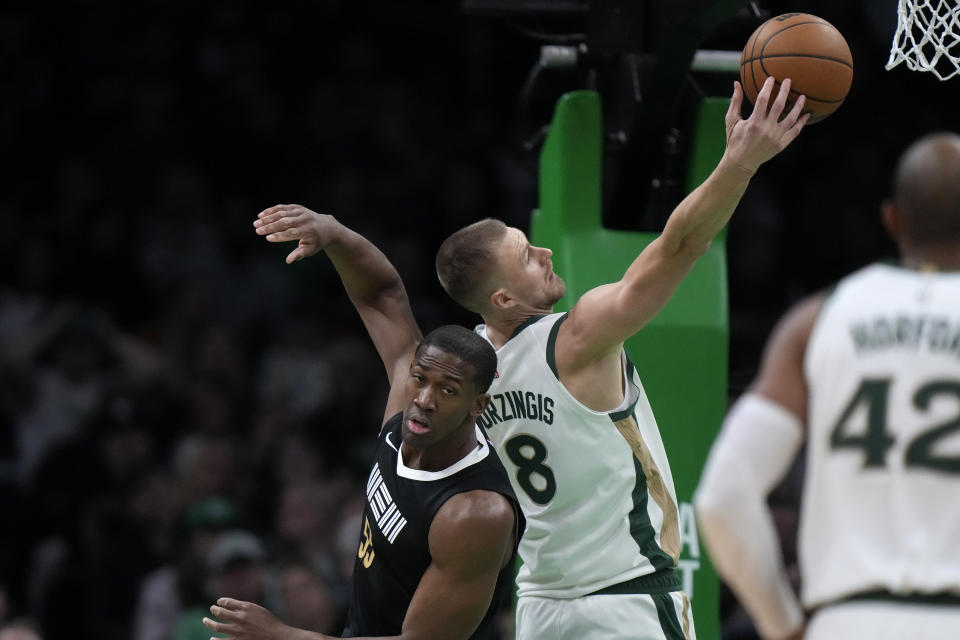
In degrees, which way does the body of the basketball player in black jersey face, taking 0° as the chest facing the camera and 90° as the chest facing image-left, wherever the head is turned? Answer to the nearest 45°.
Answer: approximately 45°

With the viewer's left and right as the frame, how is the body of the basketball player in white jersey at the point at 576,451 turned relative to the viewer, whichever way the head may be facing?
facing away from the viewer and to the right of the viewer

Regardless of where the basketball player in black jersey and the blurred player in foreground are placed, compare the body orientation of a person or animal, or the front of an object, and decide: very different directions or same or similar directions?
very different directions

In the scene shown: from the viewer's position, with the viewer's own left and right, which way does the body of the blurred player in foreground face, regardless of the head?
facing away from the viewer

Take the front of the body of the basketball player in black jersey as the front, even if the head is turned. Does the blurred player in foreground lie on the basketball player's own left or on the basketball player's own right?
on the basketball player's own left

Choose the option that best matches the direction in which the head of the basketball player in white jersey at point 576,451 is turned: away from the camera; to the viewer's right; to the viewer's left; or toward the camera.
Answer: to the viewer's right

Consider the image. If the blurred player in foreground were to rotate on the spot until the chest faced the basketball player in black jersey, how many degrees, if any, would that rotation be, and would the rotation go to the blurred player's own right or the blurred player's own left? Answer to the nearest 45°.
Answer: approximately 45° to the blurred player's own left

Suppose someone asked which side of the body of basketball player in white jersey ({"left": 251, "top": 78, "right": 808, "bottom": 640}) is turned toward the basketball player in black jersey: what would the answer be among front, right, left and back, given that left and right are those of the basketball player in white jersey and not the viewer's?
back

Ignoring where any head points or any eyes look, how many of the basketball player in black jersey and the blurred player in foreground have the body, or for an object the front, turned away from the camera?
1

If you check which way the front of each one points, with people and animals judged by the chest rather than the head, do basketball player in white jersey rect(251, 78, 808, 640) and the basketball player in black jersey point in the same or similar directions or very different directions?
very different directions

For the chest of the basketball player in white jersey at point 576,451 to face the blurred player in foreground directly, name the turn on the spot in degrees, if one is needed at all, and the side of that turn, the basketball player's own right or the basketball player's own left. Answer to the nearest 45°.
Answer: approximately 90° to the basketball player's own right

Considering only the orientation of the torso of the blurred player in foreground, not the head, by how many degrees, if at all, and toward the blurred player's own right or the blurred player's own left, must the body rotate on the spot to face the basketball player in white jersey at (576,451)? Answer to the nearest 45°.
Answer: approximately 45° to the blurred player's own left

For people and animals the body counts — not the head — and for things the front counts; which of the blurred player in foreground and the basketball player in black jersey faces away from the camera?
the blurred player in foreground
